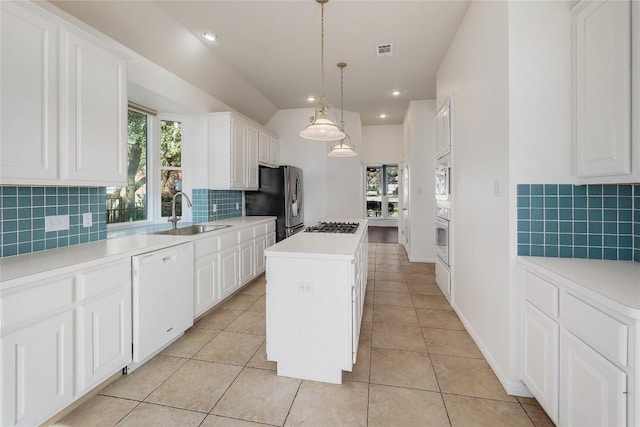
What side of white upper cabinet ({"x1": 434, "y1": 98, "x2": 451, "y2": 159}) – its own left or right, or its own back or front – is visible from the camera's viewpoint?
left

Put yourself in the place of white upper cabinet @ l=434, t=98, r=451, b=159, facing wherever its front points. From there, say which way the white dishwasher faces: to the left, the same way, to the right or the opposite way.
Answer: the opposite way

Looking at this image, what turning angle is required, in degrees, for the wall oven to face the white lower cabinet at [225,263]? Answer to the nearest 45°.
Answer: approximately 45° to its left

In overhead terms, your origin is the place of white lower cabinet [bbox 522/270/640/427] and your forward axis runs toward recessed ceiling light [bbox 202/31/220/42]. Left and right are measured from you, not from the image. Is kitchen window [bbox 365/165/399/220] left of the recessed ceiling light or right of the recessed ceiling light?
right

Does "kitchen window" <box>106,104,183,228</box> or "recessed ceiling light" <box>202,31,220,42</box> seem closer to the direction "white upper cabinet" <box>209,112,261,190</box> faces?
the recessed ceiling light

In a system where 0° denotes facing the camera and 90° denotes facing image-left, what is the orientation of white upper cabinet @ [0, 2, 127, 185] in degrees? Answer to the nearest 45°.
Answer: approximately 315°

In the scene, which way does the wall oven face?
to the viewer's left

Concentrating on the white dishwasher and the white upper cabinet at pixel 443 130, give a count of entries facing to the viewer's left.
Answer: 1

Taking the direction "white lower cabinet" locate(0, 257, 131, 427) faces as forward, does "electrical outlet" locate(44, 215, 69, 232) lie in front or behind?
behind
